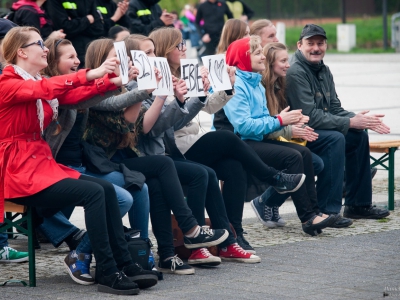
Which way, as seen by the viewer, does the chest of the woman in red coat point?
to the viewer's right

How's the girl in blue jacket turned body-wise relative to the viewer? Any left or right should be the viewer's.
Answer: facing to the right of the viewer

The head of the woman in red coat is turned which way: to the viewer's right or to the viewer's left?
to the viewer's right

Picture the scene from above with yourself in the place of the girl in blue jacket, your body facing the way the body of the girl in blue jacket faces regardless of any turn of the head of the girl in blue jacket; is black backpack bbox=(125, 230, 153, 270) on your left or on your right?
on your right

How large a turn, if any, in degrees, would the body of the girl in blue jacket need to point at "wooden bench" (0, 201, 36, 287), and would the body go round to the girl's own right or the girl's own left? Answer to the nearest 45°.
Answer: approximately 135° to the girl's own right

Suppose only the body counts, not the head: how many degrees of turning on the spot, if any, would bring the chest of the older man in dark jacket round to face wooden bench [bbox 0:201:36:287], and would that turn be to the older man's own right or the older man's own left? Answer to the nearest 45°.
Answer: approximately 90° to the older man's own right

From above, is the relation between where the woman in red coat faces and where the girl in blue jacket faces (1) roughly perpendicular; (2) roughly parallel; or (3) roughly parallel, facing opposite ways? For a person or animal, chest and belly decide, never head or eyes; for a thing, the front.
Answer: roughly parallel

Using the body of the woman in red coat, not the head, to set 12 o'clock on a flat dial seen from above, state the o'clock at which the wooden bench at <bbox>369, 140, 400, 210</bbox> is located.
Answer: The wooden bench is roughly at 11 o'clock from the woman in red coat.
